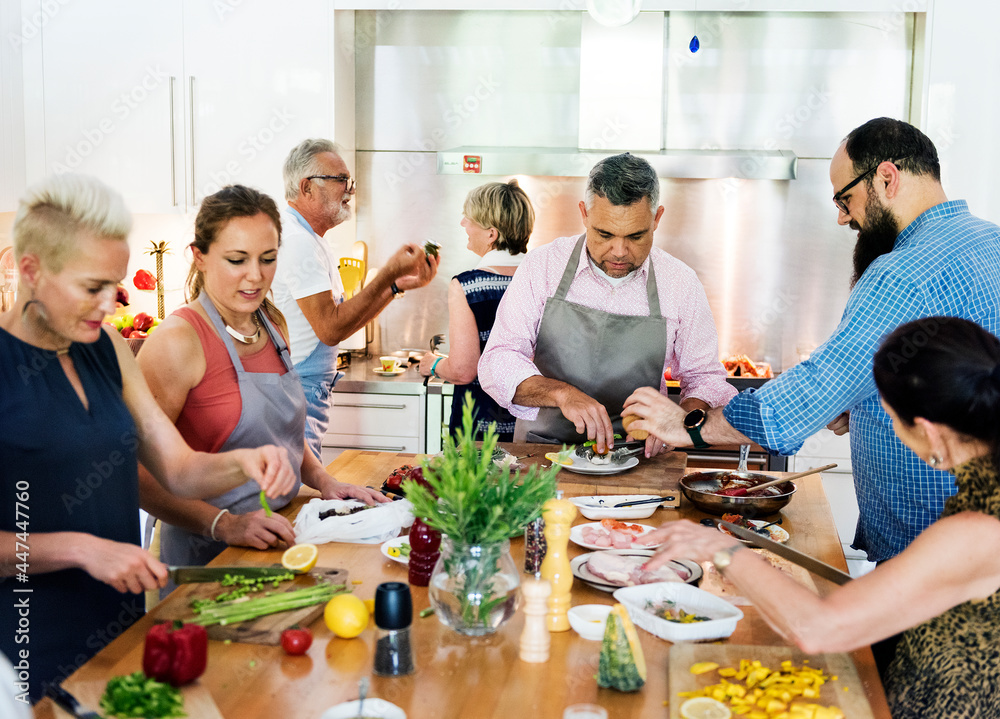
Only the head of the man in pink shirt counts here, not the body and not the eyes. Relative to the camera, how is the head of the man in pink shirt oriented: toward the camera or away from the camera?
toward the camera

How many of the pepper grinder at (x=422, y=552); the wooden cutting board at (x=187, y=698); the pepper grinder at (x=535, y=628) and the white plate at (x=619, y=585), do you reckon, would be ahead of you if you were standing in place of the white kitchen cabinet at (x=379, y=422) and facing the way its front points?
4

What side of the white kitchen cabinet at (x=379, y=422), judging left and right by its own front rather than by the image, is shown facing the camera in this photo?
front

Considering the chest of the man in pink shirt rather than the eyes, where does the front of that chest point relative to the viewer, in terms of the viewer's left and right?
facing the viewer

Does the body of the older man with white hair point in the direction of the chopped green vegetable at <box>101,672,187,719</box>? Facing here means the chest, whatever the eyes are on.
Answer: no

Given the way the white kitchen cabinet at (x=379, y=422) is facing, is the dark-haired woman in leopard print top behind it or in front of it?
in front

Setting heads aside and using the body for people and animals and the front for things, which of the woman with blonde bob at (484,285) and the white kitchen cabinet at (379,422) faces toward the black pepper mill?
the white kitchen cabinet

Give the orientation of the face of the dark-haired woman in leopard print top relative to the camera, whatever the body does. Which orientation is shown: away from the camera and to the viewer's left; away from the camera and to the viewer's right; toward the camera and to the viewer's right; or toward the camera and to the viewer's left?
away from the camera and to the viewer's left

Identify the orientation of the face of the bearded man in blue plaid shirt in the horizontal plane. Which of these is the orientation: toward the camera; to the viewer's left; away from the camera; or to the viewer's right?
to the viewer's left

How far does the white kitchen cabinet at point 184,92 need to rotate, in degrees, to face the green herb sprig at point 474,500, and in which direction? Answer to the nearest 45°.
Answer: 0° — it already faces it

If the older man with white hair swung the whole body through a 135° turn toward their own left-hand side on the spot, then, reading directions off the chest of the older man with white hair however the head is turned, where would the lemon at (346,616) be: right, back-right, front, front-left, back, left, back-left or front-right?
back-left

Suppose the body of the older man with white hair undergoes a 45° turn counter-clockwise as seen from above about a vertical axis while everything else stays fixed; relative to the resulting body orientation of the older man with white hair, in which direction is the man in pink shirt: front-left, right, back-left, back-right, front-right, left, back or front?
right

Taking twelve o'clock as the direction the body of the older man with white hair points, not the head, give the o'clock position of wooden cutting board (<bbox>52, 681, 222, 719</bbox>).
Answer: The wooden cutting board is roughly at 3 o'clock from the older man with white hair.

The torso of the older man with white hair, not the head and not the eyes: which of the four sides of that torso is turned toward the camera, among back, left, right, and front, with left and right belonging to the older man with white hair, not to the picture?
right

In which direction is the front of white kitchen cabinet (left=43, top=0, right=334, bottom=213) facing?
toward the camera

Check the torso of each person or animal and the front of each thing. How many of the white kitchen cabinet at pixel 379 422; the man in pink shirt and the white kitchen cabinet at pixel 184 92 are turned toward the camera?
3

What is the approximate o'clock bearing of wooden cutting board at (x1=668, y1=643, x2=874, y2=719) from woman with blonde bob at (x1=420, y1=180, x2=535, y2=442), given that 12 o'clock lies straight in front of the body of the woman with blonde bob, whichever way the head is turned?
The wooden cutting board is roughly at 7 o'clock from the woman with blonde bob.

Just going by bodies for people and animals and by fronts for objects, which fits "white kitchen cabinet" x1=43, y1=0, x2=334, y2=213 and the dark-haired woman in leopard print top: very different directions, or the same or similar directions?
very different directions

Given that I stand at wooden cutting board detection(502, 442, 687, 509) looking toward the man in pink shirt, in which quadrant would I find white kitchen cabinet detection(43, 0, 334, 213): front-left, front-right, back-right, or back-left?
front-left

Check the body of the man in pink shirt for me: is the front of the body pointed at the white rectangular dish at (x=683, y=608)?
yes
